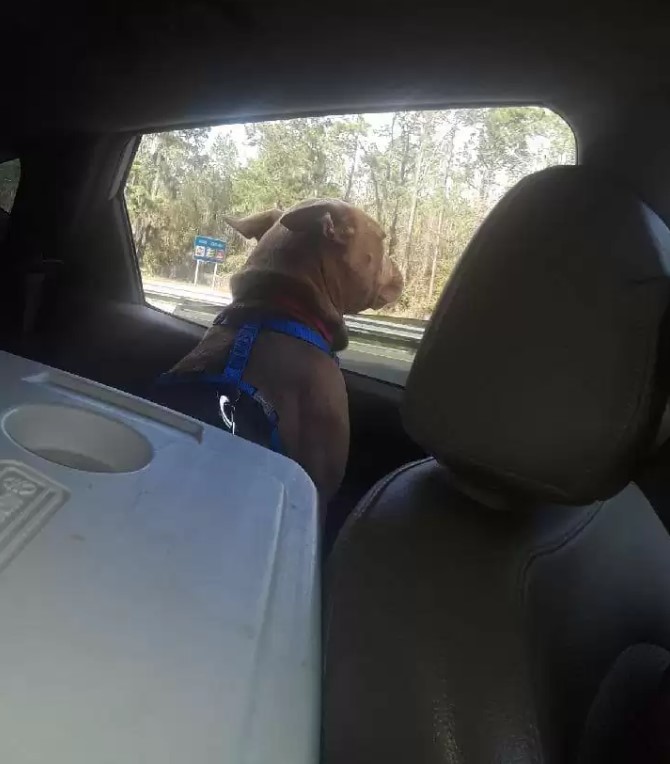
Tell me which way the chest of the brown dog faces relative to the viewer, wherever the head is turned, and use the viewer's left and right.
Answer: facing away from the viewer and to the right of the viewer

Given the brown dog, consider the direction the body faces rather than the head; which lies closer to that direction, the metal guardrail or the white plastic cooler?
the metal guardrail

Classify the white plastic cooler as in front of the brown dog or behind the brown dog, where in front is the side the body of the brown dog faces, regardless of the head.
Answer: behind

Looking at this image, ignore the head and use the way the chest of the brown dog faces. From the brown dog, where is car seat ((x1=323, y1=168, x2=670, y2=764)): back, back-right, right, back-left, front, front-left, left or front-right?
back-right
